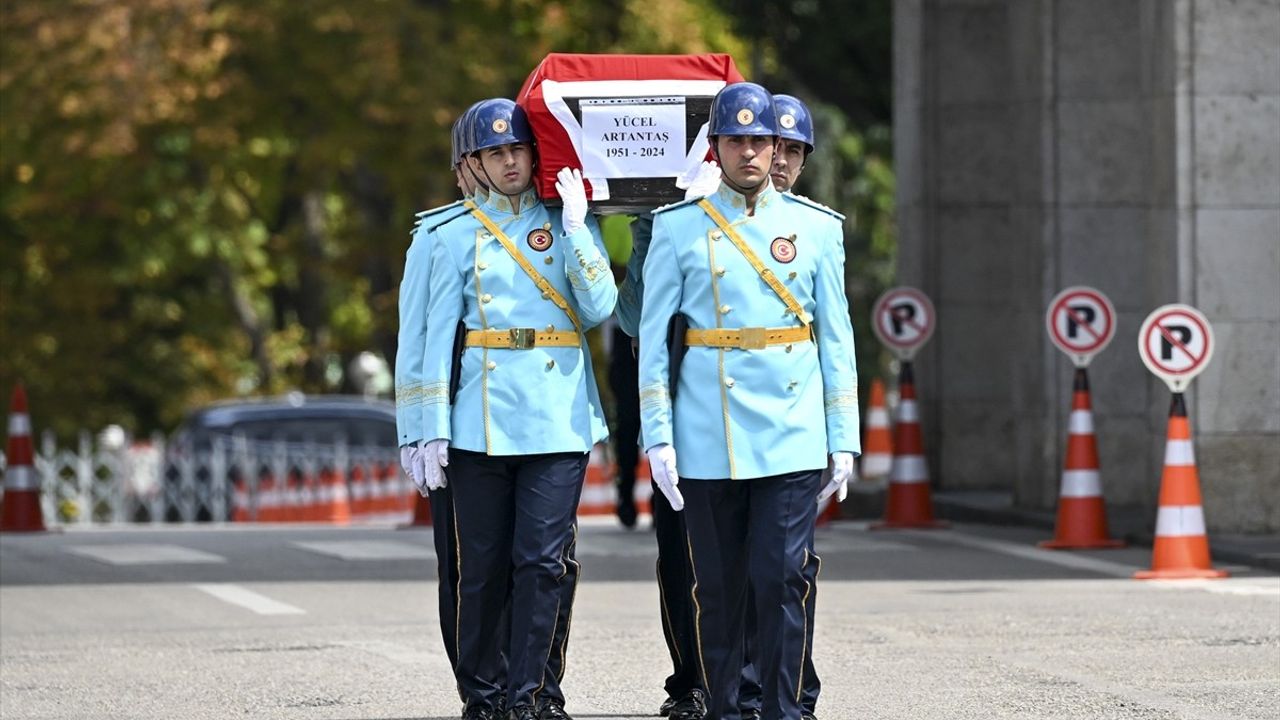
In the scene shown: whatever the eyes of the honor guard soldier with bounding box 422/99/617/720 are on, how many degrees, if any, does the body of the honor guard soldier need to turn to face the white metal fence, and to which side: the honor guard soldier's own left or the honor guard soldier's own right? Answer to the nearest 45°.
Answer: approximately 180°

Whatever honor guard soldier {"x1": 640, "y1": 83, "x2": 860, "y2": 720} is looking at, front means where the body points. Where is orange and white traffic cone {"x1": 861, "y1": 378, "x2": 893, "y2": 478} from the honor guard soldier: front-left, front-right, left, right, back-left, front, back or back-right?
back

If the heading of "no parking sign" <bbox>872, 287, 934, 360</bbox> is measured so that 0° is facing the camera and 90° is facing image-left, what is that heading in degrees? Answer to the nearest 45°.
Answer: approximately 0°

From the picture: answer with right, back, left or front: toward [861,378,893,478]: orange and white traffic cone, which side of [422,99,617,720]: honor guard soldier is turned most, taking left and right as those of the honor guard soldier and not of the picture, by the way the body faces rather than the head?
back

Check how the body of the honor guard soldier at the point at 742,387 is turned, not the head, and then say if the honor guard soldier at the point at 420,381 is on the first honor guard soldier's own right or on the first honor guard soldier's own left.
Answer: on the first honor guard soldier's own right

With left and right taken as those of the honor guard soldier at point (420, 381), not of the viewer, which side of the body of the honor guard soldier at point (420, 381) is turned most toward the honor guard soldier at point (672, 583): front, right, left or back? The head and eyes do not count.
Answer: left
